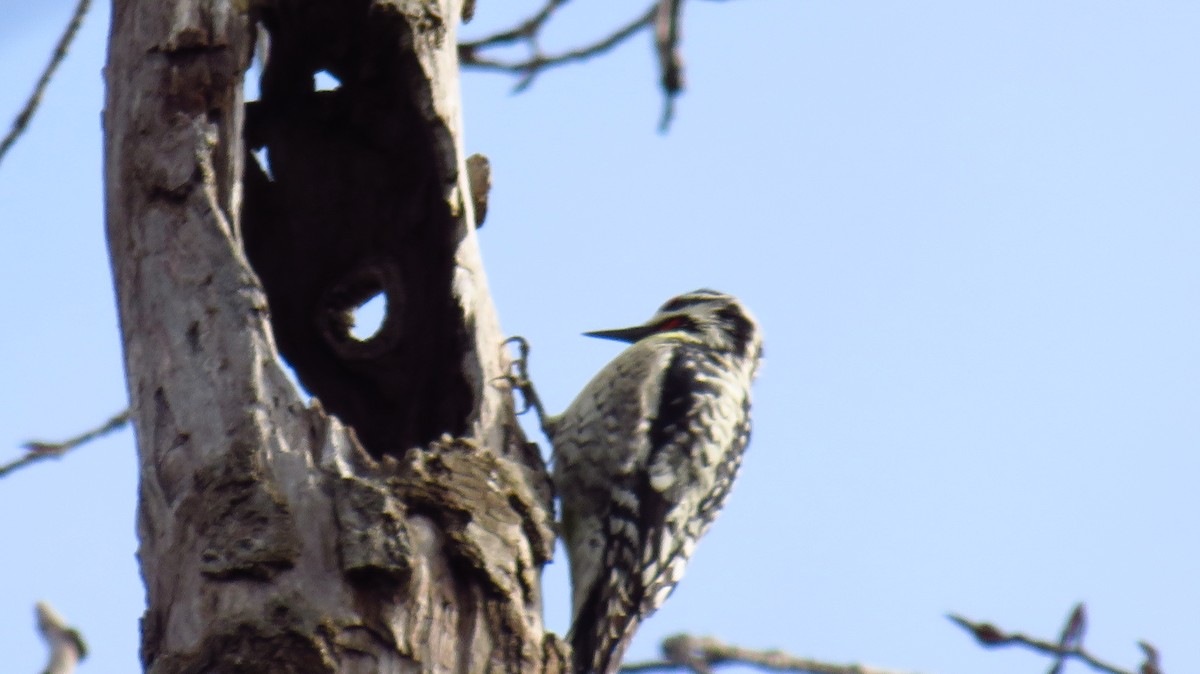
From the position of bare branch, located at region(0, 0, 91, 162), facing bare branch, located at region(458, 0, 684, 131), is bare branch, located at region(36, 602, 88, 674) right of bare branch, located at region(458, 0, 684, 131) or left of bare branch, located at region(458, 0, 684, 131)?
right

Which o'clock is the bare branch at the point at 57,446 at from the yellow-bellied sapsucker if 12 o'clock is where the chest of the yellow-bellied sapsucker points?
The bare branch is roughly at 11 o'clock from the yellow-bellied sapsucker.

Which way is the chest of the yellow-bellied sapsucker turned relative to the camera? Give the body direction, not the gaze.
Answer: to the viewer's left
